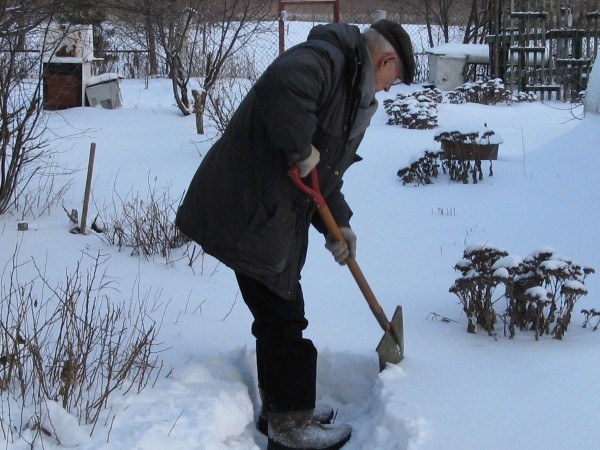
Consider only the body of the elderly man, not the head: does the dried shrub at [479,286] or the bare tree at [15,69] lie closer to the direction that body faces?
the dried shrub

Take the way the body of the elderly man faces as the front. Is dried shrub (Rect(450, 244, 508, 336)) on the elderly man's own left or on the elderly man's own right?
on the elderly man's own left

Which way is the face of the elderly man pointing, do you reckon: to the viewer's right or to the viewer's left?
to the viewer's right

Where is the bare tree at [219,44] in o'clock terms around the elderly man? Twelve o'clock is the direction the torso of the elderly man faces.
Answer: The bare tree is roughly at 9 o'clock from the elderly man.

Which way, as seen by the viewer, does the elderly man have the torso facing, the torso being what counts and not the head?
to the viewer's right

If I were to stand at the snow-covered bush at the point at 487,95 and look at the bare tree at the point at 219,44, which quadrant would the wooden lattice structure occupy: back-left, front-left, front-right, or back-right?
back-right

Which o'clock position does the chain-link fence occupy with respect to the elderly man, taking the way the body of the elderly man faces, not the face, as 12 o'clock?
The chain-link fence is roughly at 9 o'clock from the elderly man.

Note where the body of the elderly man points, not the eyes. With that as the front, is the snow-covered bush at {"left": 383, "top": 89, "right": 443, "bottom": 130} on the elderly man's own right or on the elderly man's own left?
on the elderly man's own left

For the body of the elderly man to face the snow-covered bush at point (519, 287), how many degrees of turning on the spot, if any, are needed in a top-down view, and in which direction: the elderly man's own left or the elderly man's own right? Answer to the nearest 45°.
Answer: approximately 45° to the elderly man's own left

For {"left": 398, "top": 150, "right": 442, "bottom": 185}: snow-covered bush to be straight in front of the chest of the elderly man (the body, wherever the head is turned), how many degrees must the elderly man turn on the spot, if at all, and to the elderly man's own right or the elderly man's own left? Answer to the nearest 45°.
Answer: approximately 90° to the elderly man's own left
